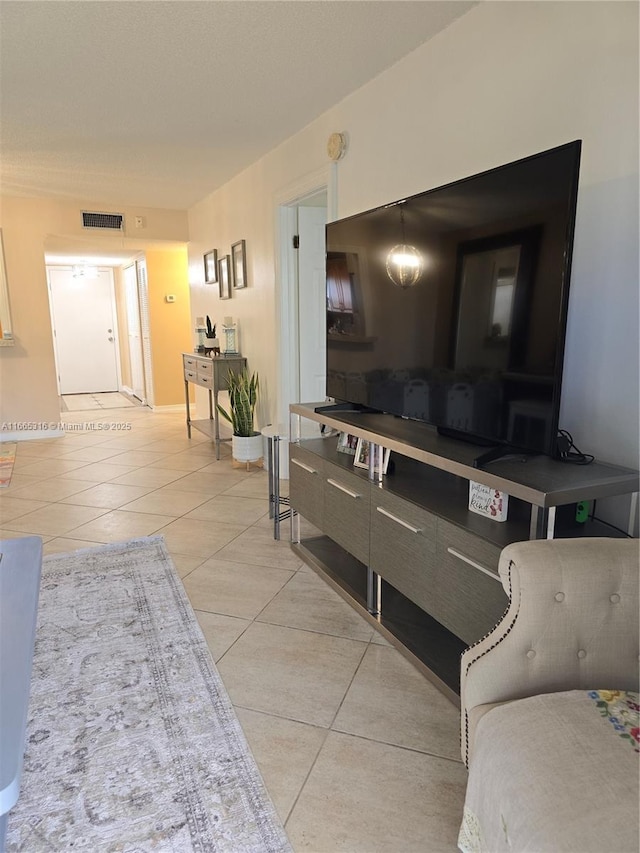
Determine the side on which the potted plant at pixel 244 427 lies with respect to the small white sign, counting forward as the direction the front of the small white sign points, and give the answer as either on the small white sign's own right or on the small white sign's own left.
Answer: on the small white sign's own right

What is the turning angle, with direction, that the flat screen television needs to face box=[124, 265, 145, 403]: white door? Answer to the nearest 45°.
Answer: approximately 90° to its right

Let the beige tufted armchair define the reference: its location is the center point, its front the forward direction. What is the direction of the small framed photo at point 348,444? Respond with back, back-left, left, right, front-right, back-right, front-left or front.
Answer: back-right

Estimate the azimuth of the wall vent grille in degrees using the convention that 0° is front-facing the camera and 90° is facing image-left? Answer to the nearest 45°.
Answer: approximately 0°

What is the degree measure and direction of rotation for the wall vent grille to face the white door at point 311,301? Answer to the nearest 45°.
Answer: approximately 45° to its left

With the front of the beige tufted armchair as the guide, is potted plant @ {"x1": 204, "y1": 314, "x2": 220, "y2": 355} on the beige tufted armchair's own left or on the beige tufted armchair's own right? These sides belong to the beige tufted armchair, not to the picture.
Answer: on the beige tufted armchair's own right

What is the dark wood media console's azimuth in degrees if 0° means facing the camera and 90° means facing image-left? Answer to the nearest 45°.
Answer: approximately 45°

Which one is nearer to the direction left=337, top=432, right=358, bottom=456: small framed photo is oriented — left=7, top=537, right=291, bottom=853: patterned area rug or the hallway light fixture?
the patterned area rug
